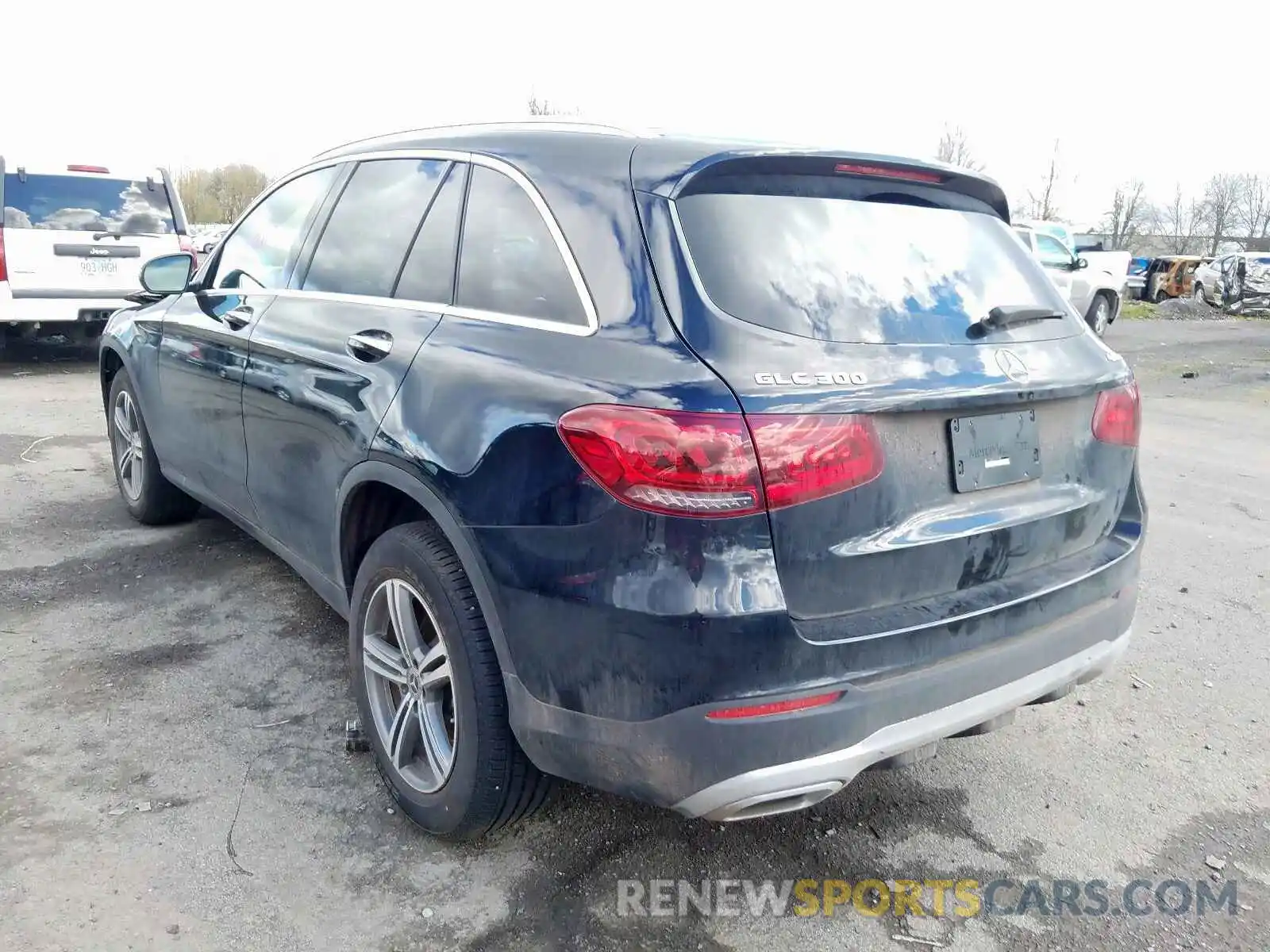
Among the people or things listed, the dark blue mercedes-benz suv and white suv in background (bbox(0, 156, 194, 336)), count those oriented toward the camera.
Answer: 0

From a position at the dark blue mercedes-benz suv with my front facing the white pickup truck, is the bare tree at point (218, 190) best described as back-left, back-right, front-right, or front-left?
front-left

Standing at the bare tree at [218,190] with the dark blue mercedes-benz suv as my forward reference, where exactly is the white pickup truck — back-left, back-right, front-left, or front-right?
front-left

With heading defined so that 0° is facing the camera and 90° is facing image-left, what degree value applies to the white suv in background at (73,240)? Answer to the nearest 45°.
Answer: approximately 180°

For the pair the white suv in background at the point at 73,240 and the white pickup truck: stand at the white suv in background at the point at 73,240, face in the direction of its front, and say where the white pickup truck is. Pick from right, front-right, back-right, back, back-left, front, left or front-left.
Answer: right

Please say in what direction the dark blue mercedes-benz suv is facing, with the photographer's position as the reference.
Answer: facing away from the viewer and to the left of the viewer

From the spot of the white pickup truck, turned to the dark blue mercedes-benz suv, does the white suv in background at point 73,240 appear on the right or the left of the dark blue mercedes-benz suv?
right

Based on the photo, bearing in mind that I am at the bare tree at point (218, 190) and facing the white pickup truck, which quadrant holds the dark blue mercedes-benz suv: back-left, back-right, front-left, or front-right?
front-right

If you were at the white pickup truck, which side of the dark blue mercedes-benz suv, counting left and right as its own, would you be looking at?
right

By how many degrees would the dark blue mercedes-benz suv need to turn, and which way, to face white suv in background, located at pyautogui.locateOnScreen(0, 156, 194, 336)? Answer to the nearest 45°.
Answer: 0° — it already faces it

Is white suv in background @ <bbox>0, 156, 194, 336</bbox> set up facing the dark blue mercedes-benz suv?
no

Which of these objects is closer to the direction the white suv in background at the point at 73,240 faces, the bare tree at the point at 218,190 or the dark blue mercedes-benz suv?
the bare tree

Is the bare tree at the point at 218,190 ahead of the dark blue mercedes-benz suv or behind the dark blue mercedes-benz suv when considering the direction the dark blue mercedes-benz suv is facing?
ahead

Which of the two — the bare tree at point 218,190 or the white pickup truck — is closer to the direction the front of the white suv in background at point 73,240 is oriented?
the bare tree

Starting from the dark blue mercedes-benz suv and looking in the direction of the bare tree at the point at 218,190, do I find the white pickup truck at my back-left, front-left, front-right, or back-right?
front-right

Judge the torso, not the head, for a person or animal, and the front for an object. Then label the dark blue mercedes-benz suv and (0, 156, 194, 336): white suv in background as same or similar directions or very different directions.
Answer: same or similar directions
